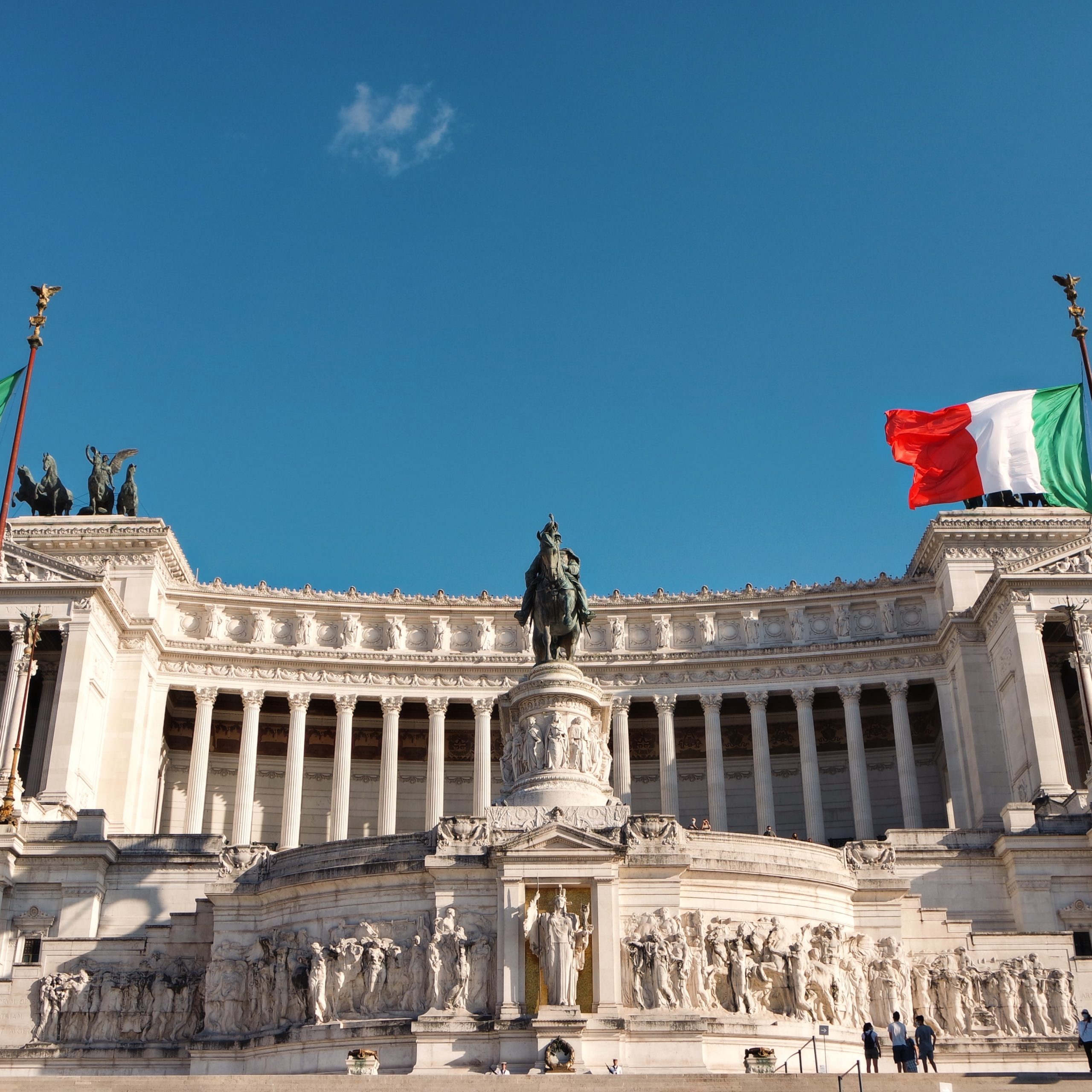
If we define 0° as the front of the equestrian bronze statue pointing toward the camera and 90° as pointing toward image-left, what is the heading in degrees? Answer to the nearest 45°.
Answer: approximately 0°

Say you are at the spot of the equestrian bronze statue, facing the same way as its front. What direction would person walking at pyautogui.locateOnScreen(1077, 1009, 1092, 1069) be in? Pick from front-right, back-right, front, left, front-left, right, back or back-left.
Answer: front-left
